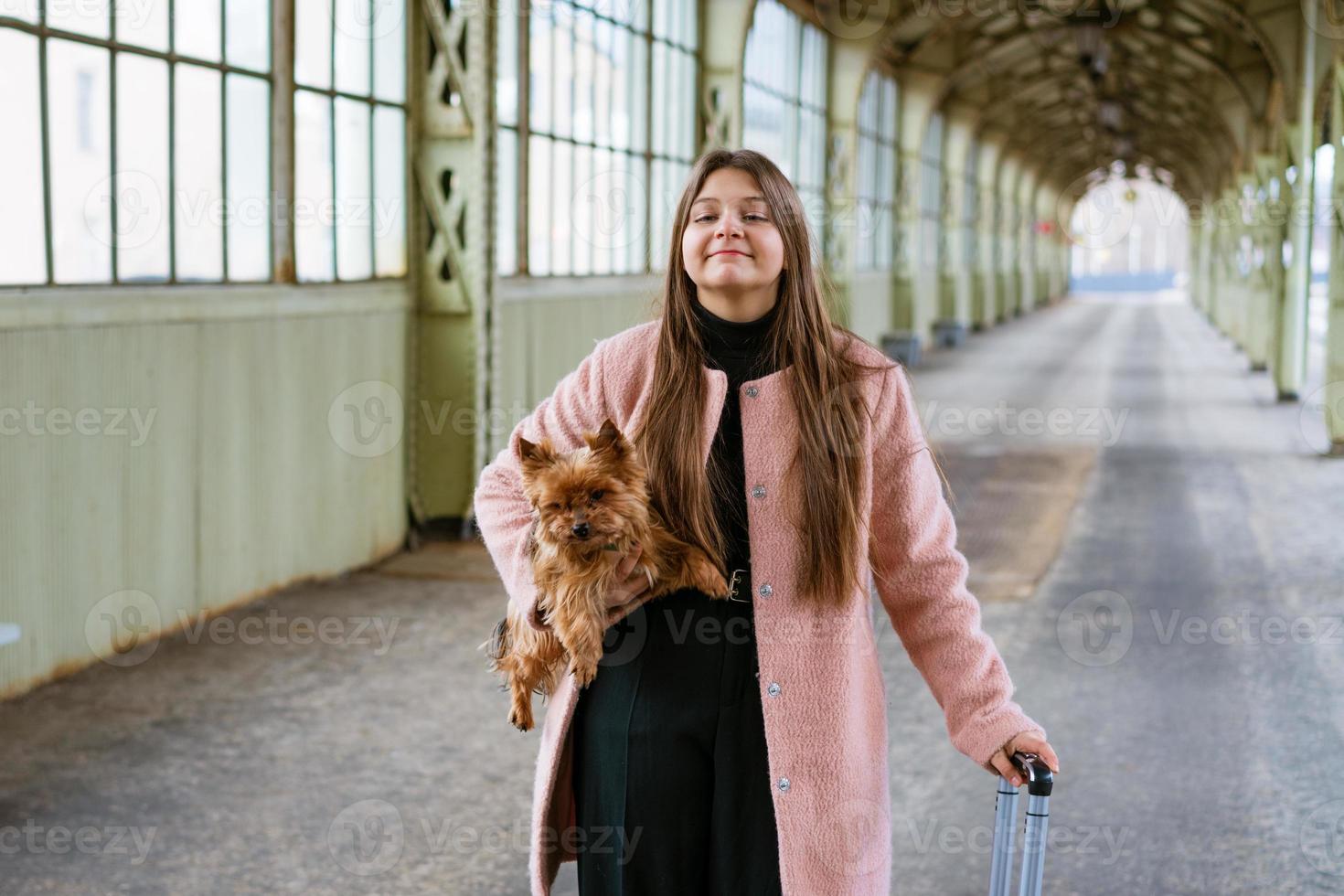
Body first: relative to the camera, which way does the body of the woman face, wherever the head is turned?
toward the camera
